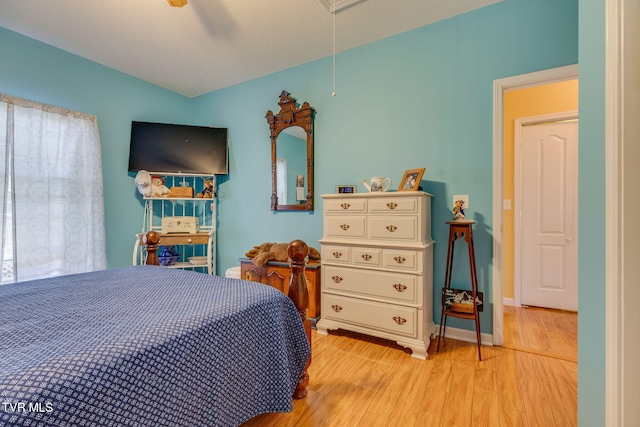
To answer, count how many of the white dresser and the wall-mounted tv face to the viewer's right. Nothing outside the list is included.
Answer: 0

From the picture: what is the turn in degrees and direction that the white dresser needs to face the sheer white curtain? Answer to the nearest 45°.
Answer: approximately 45° to its right

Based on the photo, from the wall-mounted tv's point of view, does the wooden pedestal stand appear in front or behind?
in front

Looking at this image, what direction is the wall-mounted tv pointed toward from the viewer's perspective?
toward the camera

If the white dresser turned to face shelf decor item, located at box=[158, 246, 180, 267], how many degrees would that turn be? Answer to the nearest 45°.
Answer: approximately 45° to its right

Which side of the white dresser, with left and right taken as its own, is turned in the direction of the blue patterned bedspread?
front

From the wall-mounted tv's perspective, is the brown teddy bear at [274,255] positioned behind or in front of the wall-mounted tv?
in front

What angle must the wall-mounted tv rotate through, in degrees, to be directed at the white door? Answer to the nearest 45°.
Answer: approximately 45° to its left
